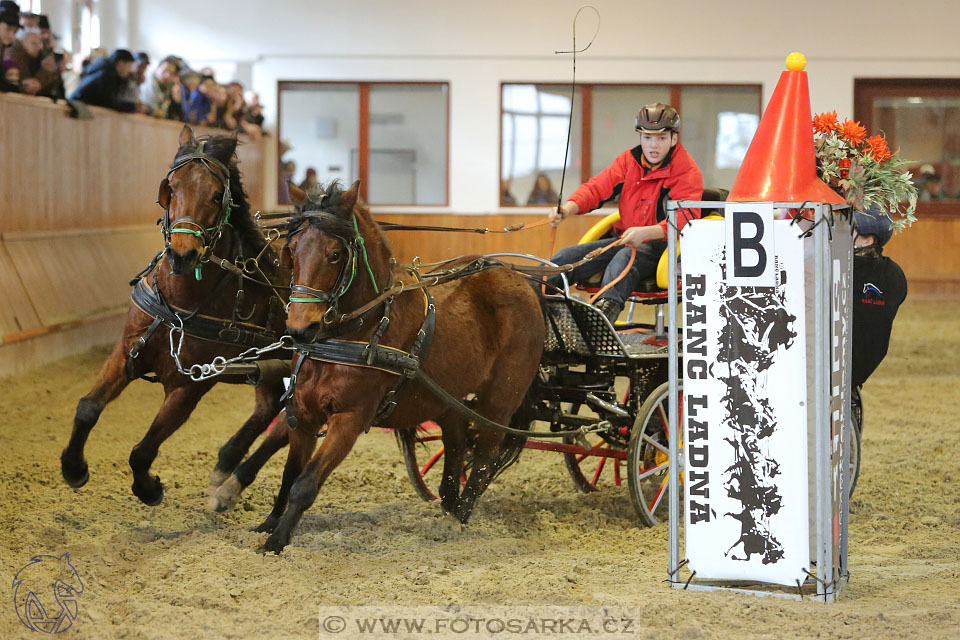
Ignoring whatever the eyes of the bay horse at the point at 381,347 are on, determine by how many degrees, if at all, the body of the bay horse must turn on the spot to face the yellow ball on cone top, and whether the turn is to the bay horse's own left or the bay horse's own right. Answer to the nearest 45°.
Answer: approximately 90° to the bay horse's own left

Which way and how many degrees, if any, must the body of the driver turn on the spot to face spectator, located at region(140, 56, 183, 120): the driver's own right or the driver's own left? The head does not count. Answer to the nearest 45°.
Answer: approximately 90° to the driver's own right

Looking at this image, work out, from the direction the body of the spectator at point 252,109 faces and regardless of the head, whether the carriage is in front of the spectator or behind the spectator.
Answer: in front

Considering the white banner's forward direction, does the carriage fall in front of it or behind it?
behind

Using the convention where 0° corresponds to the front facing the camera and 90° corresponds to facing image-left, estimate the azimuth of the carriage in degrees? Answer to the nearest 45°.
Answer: approximately 45°

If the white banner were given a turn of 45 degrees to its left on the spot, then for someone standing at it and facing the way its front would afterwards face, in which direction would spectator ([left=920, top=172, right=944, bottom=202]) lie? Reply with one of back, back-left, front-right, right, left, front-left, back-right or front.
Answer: back-left

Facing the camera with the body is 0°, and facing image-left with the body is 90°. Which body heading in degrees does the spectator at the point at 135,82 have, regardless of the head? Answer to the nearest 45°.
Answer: approximately 315°

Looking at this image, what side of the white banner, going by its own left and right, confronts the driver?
back
